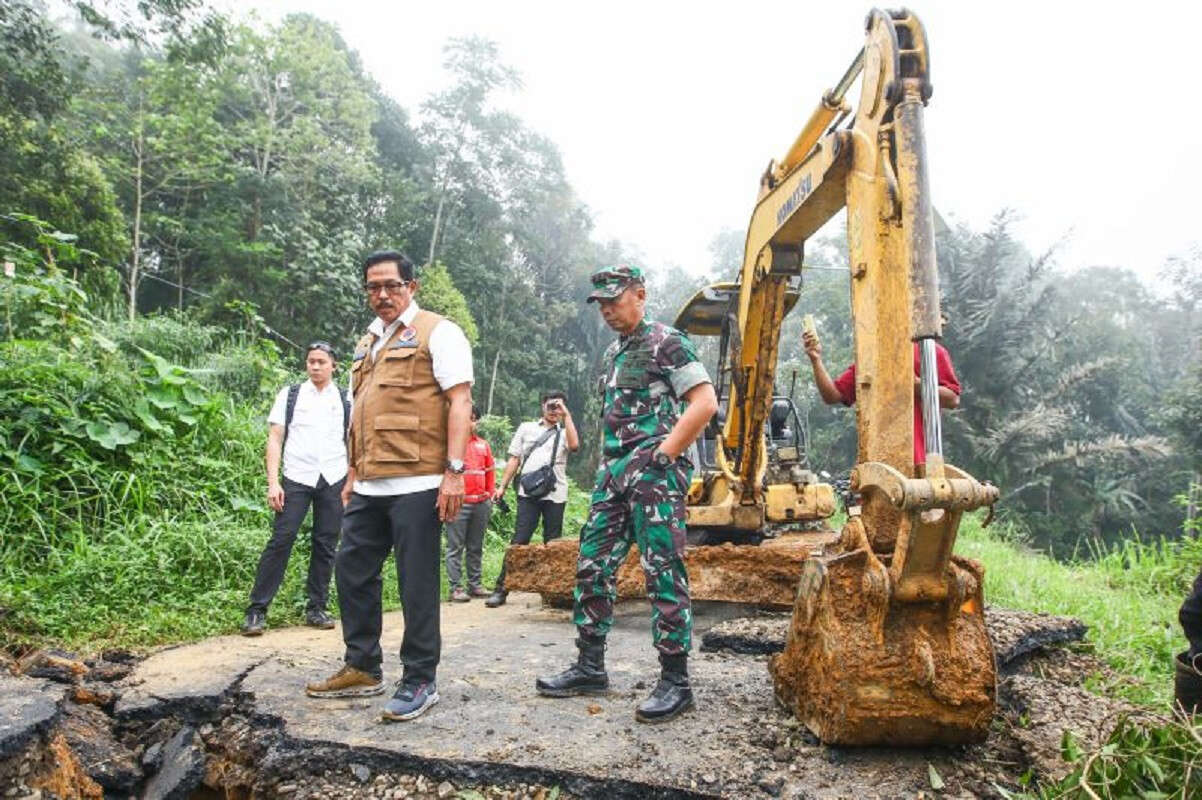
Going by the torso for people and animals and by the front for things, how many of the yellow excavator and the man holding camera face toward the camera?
2

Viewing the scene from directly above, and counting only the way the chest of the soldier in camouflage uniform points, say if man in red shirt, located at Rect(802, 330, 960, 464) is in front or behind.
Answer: behind

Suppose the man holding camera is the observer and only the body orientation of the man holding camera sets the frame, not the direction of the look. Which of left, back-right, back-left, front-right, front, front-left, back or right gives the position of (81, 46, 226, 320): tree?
back-right

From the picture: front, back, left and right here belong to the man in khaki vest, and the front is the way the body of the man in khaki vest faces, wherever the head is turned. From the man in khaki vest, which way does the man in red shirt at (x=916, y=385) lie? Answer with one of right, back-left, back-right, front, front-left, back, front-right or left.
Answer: back-left

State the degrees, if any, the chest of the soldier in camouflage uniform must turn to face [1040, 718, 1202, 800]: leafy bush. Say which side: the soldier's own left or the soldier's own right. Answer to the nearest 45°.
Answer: approximately 90° to the soldier's own left

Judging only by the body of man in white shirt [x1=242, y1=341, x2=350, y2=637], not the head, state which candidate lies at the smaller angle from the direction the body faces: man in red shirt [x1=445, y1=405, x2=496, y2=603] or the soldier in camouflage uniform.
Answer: the soldier in camouflage uniform

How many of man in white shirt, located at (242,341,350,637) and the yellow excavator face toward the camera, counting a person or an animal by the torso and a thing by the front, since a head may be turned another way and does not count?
2
